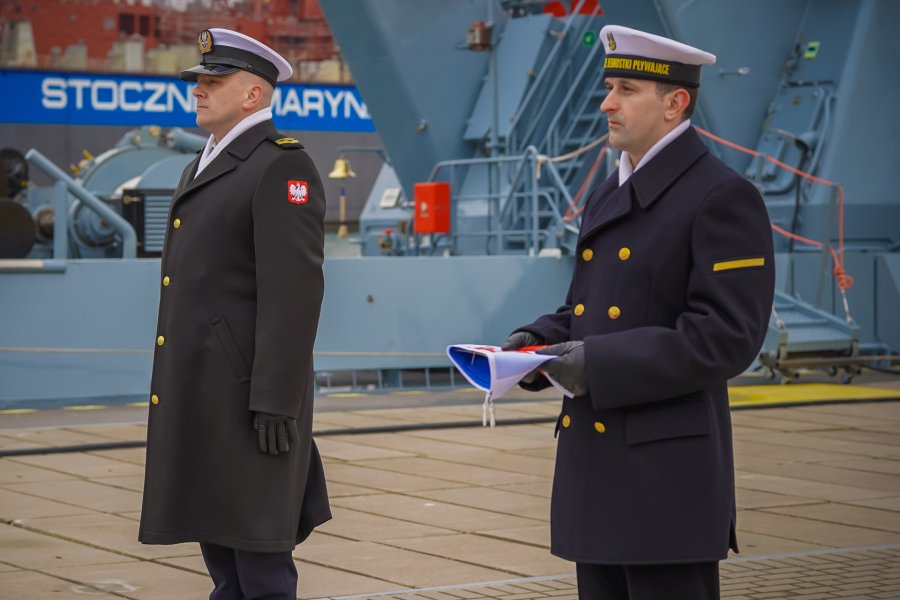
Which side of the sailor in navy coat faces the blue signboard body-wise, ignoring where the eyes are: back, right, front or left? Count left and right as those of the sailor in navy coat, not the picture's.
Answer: right

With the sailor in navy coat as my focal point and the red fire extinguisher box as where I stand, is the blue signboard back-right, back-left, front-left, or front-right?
back-right

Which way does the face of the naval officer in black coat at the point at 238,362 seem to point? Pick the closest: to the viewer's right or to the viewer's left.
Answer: to the viewer's left

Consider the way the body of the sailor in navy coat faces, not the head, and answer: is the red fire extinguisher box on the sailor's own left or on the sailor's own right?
on the sailor's own right

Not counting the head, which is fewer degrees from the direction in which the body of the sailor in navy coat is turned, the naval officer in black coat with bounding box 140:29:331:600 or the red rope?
the naval officer in black coat

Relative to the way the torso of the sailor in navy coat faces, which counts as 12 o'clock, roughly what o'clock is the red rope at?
The red rope is roughly at 5 o'clock from the sailor in navy coat.

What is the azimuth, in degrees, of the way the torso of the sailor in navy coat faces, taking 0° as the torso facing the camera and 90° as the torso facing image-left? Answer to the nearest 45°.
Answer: approximately 45°

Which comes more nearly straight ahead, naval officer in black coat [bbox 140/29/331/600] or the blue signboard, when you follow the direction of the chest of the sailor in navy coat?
the naval officer in black coat

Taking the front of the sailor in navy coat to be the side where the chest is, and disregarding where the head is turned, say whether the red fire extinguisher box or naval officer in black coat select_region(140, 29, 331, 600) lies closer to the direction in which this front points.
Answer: the naval officer in black coat
